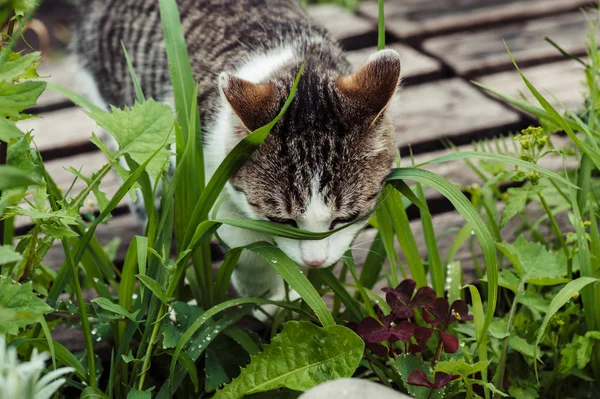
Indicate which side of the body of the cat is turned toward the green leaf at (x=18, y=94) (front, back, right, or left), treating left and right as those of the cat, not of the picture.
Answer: right

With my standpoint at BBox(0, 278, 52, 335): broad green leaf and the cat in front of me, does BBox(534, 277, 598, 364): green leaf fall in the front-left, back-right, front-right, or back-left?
front-right

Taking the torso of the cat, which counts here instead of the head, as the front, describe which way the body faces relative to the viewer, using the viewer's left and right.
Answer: facing the viewer and to the right of the viewer

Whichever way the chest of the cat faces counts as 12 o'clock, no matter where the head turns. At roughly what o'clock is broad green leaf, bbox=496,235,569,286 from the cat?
The broad green leaf is roughly at 11 o'clock from the cat.

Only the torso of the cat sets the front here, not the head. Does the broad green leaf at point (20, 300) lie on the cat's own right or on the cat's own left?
on the cat's own right

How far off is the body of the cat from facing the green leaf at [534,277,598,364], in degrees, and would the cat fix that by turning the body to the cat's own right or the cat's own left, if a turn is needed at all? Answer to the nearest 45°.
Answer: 0° — it already faces it

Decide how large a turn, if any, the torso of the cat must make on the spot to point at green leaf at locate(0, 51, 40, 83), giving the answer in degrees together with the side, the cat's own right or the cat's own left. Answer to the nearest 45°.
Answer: approximately 90° to the cat's own right

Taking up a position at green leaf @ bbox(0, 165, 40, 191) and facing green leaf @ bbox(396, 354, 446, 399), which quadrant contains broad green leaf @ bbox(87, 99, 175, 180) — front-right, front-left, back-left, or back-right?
front-left

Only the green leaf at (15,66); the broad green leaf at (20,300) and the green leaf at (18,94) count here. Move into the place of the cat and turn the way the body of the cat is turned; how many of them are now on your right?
3
